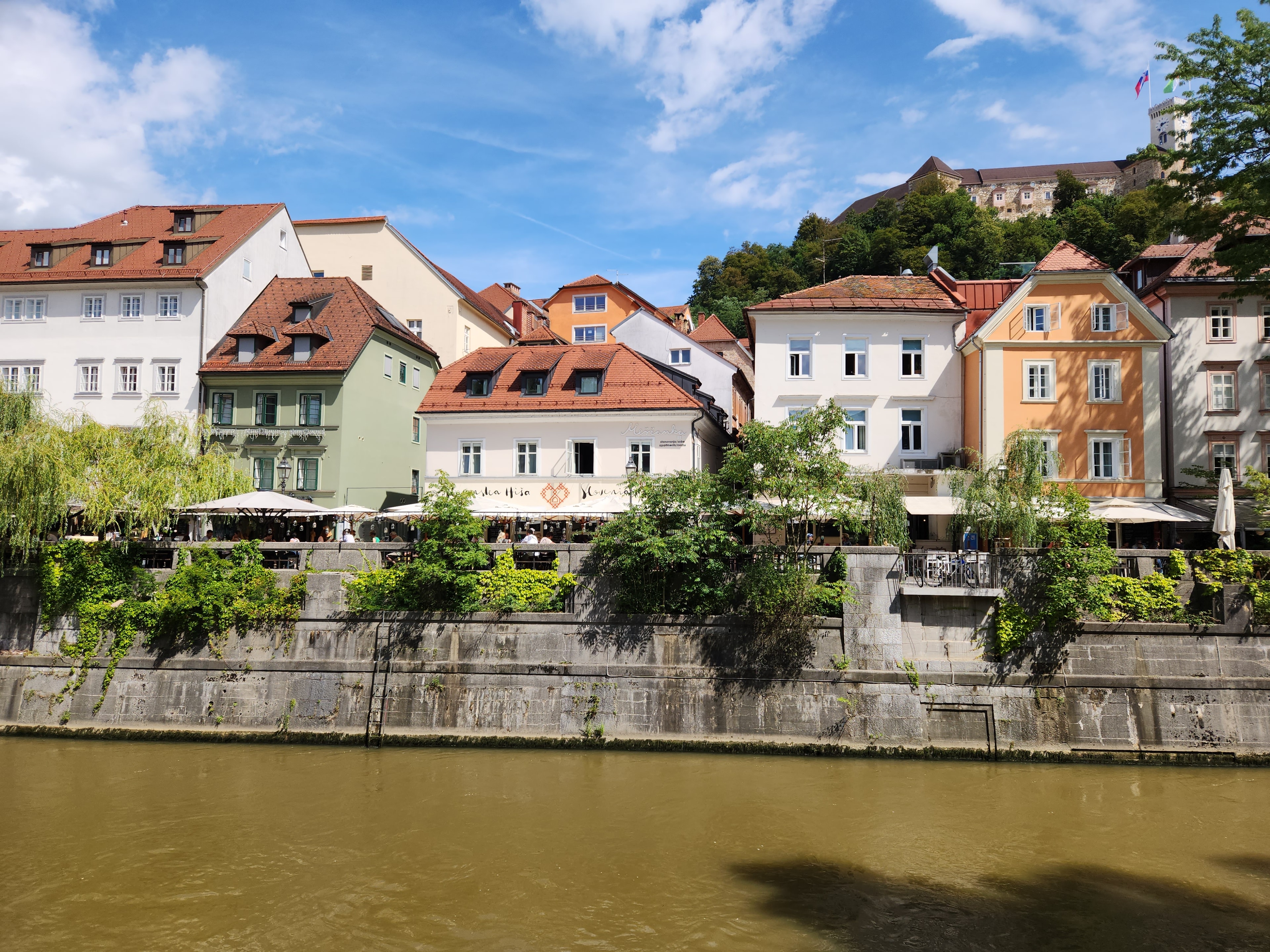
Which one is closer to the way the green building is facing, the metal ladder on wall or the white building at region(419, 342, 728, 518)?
the metal ladder on wall

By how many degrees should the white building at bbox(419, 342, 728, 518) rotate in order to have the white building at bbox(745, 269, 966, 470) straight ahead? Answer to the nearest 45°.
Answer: approximately 90° to its left

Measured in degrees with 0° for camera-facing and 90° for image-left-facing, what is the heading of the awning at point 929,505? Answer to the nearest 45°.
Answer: approximately 0°
